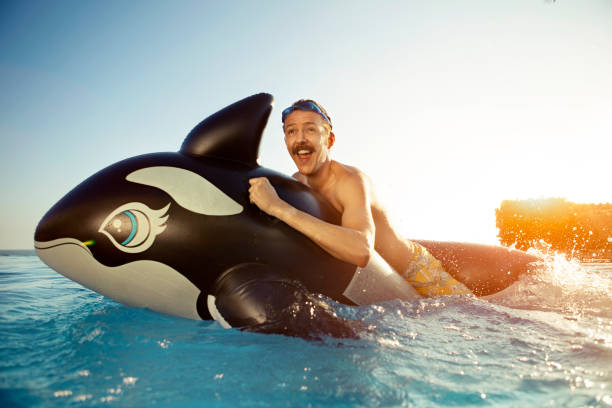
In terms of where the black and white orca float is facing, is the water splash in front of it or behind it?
behind

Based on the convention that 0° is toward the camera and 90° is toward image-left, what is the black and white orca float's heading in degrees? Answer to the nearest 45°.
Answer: approximately 90°
